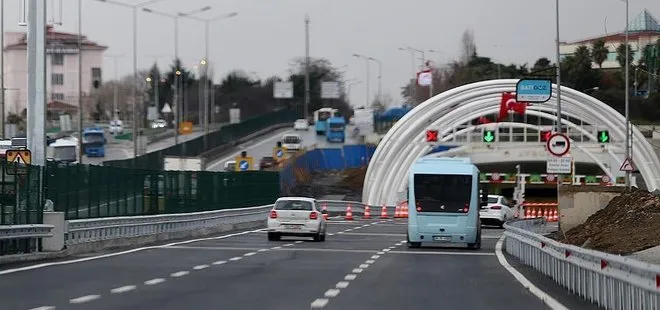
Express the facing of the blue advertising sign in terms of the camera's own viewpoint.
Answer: facing the viewer

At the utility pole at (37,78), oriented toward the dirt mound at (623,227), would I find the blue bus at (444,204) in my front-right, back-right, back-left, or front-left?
front-left

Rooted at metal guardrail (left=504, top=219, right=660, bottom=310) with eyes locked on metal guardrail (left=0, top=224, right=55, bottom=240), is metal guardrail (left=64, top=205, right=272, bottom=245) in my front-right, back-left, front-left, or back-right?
front-right

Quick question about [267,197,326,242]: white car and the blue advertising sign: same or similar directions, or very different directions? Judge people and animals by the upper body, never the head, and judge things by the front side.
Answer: very different directions

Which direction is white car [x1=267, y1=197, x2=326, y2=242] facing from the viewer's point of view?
away from the camera

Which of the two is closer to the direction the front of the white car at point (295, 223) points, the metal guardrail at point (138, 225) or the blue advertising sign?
the blue advertising sign

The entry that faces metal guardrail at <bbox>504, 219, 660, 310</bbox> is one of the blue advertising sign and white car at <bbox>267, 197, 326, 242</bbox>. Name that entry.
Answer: the blue advertising sign

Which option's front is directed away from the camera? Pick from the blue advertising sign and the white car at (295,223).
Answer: the white car
